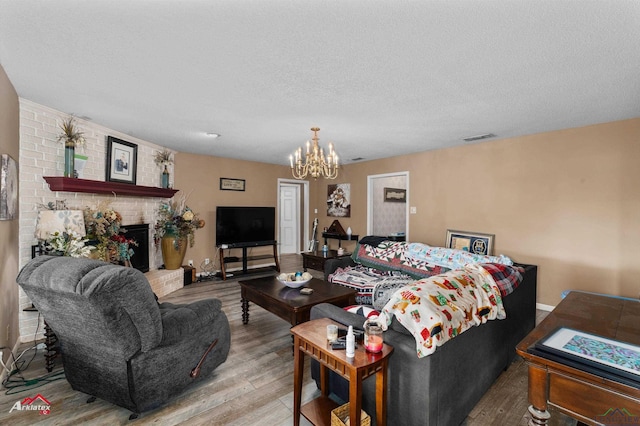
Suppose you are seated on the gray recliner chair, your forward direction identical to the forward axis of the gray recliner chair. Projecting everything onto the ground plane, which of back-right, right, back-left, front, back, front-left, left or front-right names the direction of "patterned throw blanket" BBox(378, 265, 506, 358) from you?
right

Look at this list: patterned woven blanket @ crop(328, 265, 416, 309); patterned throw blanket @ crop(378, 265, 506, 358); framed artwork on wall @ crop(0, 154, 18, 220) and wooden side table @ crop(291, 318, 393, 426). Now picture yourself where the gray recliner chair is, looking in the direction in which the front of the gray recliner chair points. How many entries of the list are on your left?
1

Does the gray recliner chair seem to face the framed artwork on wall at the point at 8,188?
no

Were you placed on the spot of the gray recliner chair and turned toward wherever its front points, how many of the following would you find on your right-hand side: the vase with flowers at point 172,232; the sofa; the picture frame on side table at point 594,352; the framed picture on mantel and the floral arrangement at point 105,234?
2

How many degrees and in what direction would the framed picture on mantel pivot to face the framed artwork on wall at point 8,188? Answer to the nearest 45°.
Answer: approximately 90° to its right

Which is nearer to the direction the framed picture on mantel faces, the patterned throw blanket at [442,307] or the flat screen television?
the patterned throw blanket

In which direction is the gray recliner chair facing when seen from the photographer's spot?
facing away from the viewer and to the right of the viewer

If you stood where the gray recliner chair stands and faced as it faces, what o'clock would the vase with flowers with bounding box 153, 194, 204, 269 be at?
The vase with flowers is roughly at 11 o'clock from the gray recliner chair.

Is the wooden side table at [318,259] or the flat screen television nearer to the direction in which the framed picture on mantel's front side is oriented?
the wooden side table

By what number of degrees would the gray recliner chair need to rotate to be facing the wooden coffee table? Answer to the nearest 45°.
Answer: approximately 45° to its right

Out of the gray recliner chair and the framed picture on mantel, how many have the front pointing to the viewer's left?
0

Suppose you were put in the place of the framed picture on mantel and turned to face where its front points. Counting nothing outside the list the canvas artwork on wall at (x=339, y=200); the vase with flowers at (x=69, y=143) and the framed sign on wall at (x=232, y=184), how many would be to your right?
1

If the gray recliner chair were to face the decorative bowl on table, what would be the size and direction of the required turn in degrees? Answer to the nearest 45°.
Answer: approximately 45° to its right

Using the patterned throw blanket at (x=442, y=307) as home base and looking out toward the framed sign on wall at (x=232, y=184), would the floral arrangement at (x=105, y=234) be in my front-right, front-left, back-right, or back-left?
front-left

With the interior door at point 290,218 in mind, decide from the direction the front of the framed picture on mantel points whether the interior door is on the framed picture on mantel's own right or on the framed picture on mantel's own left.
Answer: on the framed picture on mantel's own left

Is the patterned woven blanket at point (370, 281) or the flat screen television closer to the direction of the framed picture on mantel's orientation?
the patterned woven blanket

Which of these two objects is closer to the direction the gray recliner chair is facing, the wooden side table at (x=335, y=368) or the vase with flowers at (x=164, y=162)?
the vase with flowers

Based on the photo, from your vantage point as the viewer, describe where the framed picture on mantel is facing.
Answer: facing the viewer and to the right of the viewer

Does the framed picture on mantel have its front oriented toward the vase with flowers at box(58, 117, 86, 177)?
no

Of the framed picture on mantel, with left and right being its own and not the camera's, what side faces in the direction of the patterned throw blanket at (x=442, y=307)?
front

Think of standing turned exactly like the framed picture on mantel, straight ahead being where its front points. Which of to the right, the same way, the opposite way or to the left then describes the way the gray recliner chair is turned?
to the left

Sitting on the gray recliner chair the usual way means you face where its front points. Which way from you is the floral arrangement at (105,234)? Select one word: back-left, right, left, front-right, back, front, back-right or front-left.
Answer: front-left
